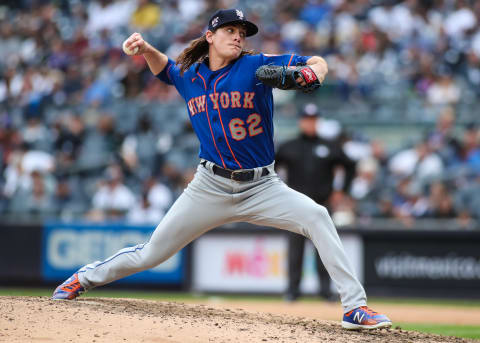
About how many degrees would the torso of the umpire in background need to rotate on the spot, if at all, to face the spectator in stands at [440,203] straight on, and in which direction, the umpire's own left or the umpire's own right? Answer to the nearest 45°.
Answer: approximately 135° to the umpire's own left

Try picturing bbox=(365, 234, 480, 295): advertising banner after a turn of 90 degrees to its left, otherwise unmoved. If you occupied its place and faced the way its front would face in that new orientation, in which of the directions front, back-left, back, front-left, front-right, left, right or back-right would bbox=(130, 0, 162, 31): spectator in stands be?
back-left

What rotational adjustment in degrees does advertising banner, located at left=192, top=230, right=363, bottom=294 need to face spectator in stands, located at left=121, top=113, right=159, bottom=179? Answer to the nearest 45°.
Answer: approximately 135° to its right

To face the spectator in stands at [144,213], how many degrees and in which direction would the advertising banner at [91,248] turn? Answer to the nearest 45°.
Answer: approximately 135° to its left

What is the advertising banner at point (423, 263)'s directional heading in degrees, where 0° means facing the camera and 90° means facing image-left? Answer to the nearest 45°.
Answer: approximately 0°

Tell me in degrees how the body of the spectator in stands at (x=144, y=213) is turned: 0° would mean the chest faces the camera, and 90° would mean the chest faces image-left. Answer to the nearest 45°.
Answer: approximately 0°

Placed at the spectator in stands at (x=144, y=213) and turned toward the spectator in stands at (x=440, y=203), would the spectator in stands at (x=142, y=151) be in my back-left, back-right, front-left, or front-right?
back-left
